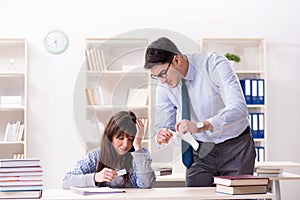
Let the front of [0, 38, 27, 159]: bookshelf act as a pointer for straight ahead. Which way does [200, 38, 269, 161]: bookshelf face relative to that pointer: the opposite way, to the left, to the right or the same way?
the same way

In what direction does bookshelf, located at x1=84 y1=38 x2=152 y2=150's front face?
toward the camera

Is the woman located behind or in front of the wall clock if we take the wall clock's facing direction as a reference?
in front

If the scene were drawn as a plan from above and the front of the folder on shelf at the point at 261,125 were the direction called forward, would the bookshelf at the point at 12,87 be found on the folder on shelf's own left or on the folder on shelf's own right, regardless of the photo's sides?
on the folder on shelf's own right

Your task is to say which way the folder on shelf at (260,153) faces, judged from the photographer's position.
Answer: facing the viewer

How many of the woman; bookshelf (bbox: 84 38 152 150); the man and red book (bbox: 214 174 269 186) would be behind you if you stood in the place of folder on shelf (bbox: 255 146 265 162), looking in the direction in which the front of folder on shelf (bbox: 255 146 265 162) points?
0

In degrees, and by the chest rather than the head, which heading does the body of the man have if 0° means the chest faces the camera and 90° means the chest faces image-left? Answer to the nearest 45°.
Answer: approximately 45°

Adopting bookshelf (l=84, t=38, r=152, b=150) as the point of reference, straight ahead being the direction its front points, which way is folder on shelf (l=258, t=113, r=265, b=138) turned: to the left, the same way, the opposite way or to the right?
the same way

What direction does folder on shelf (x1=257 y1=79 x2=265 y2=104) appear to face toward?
toward the camera

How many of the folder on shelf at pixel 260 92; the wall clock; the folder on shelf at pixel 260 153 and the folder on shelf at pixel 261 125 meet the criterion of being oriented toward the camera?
4

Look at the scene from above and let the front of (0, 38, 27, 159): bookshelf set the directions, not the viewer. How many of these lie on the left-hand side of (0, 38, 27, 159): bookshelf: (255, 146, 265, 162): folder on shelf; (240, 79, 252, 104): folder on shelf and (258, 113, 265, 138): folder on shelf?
3

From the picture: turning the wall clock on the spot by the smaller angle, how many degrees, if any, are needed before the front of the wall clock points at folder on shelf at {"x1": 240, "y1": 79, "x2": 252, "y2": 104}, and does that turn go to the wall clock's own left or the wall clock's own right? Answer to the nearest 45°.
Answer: approximately 90° to the wall clock's own left
